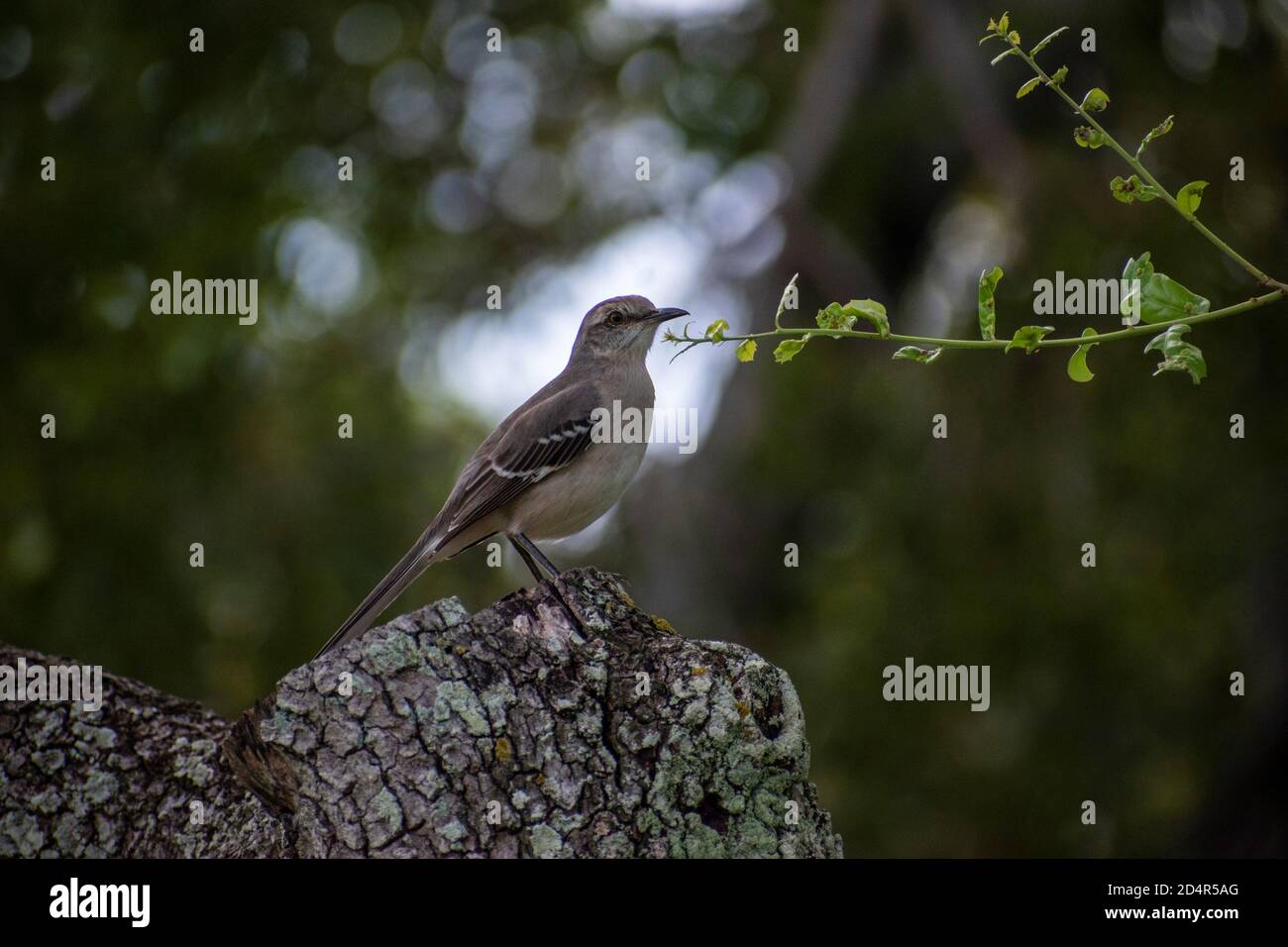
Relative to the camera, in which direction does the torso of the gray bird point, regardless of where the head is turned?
to the viewer's right
